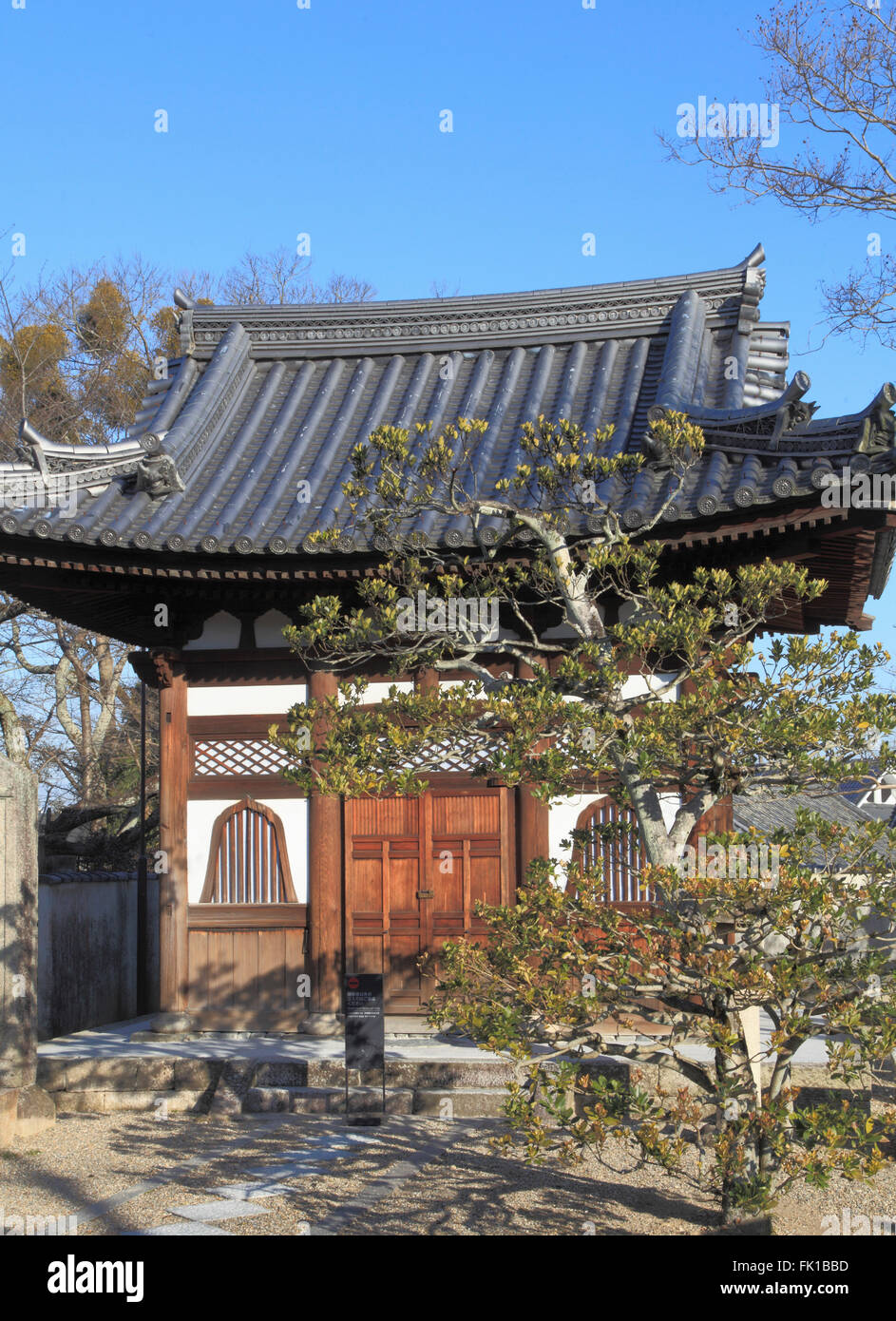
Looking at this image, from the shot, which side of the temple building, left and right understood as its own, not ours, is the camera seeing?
front

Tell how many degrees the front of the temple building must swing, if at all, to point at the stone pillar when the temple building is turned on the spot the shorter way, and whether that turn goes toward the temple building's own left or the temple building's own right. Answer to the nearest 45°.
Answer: approximately 45° to the temple building's own right

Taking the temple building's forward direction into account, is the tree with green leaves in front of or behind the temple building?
in front

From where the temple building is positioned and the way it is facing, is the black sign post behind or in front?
in front
